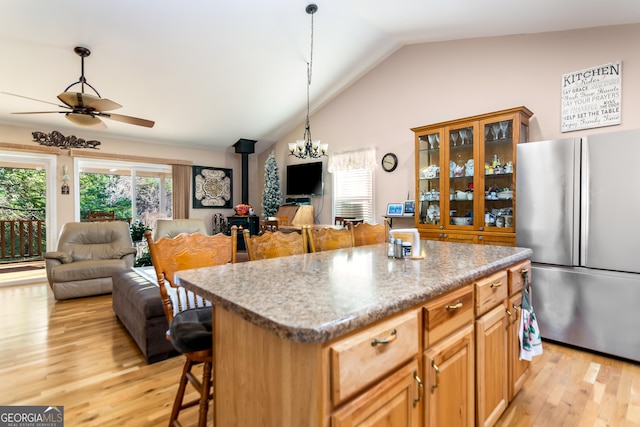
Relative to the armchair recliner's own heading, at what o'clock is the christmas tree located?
The christmas tree is roughly at 9 o'clock from the armchair recliner.

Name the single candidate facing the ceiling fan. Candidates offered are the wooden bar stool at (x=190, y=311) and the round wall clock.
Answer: the round wall clock

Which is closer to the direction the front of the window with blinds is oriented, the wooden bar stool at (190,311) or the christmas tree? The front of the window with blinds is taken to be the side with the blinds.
the wooden bar stool

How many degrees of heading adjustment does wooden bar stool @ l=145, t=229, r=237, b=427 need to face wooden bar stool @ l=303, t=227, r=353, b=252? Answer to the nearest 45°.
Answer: approximately 90° to its left

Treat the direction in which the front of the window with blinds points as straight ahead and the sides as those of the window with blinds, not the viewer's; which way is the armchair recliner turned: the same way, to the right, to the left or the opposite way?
to the left

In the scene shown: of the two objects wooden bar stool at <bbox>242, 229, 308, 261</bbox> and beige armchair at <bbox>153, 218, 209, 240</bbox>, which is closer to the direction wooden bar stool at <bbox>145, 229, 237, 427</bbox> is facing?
the wooden bar stool at <bbox>242, 229, 308, 261</bbox>

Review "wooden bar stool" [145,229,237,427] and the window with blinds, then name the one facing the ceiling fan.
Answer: the window with blinds

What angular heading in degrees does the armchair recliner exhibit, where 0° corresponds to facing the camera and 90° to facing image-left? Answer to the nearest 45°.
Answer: approximately 0°

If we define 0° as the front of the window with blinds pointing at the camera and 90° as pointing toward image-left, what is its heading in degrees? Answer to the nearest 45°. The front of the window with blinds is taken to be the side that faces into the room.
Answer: approximately 45°
